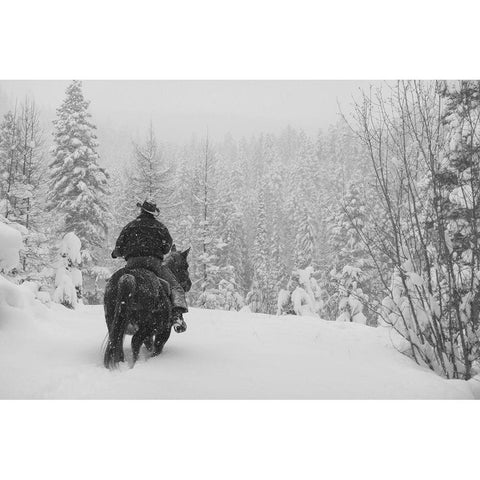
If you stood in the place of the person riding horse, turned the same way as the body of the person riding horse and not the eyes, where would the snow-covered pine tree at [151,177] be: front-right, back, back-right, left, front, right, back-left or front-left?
front

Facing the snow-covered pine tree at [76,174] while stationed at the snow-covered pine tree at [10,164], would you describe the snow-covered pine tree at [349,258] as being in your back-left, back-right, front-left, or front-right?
front-right

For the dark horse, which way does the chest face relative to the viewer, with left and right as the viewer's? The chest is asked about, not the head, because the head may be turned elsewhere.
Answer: facing away from the viewer and to the right of the viewer

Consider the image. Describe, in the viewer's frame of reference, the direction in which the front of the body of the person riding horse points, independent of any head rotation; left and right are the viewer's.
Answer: facing away from the viewer

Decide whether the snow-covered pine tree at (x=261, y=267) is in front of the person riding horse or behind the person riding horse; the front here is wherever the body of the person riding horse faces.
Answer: in front

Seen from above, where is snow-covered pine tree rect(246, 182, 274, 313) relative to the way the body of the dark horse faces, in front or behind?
in front

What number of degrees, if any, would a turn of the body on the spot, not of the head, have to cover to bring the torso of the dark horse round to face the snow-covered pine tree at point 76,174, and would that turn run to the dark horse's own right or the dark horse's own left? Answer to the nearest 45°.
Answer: approximately 45° to the dark horse's own left

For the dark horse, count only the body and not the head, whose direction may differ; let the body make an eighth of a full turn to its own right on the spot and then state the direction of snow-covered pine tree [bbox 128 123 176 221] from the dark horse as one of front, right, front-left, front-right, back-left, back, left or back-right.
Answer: left
